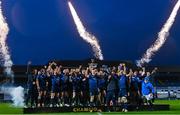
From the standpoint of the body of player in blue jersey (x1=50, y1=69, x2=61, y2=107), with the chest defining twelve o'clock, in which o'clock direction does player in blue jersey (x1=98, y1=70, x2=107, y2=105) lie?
player in blue jersey (x1=98, y1=70, x2=107, y2=105) is roughly at 9 o'clock from player in blue jersey (x1=50, y1=69, x2=61, y2=107).

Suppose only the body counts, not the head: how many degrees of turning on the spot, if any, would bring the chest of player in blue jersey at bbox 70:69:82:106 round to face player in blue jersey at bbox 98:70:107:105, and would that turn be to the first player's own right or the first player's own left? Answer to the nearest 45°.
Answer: approximately 90° to the first player's own left

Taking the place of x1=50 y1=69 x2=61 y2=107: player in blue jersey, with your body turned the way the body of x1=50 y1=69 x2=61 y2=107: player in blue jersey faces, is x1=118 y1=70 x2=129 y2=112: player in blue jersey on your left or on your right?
on your left

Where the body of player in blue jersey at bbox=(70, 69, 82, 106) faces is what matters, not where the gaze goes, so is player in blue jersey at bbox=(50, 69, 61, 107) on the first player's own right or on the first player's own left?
on the first player's own right

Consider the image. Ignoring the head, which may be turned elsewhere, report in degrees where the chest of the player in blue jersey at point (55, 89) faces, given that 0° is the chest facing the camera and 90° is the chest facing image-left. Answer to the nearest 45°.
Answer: approximately 0°

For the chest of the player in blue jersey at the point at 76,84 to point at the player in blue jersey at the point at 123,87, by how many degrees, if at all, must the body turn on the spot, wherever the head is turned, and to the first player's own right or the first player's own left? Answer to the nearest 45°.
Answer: approximately 45° to the first player's own left

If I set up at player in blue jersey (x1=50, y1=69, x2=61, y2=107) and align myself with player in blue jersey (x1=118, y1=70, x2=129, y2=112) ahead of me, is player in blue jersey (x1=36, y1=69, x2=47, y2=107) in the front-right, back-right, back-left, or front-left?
back-right

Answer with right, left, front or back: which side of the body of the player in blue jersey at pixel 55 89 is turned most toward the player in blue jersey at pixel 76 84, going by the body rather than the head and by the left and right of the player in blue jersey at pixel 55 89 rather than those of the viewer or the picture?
left

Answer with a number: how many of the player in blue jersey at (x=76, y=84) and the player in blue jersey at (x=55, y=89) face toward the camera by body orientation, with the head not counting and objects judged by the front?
2
